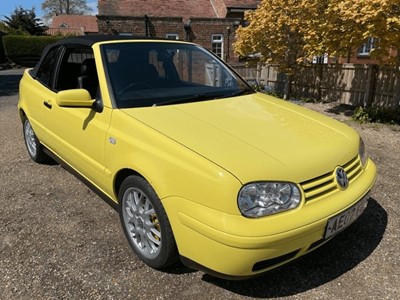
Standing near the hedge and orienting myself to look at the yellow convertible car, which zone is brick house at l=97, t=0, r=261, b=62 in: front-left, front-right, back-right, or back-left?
front-left

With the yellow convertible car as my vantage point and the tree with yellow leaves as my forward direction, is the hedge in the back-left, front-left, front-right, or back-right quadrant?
front-left

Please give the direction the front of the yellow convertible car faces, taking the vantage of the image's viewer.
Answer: facing the viewer and to the right of the viewer

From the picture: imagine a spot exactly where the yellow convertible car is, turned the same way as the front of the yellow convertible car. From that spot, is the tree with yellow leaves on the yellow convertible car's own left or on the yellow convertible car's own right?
on the yellow convertible car's own left

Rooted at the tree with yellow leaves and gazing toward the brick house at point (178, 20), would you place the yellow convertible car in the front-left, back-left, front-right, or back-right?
back-left

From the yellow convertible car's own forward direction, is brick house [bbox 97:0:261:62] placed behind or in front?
behind

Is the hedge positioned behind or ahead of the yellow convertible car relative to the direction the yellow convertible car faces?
behind
